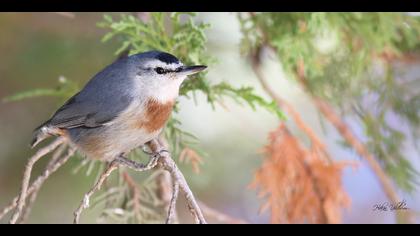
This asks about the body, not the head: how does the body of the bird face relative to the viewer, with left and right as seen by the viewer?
facing to the right of the viewer

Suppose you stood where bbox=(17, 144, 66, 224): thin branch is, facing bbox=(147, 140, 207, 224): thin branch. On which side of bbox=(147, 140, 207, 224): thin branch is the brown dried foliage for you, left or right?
left

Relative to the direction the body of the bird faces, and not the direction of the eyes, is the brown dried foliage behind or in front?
in front
